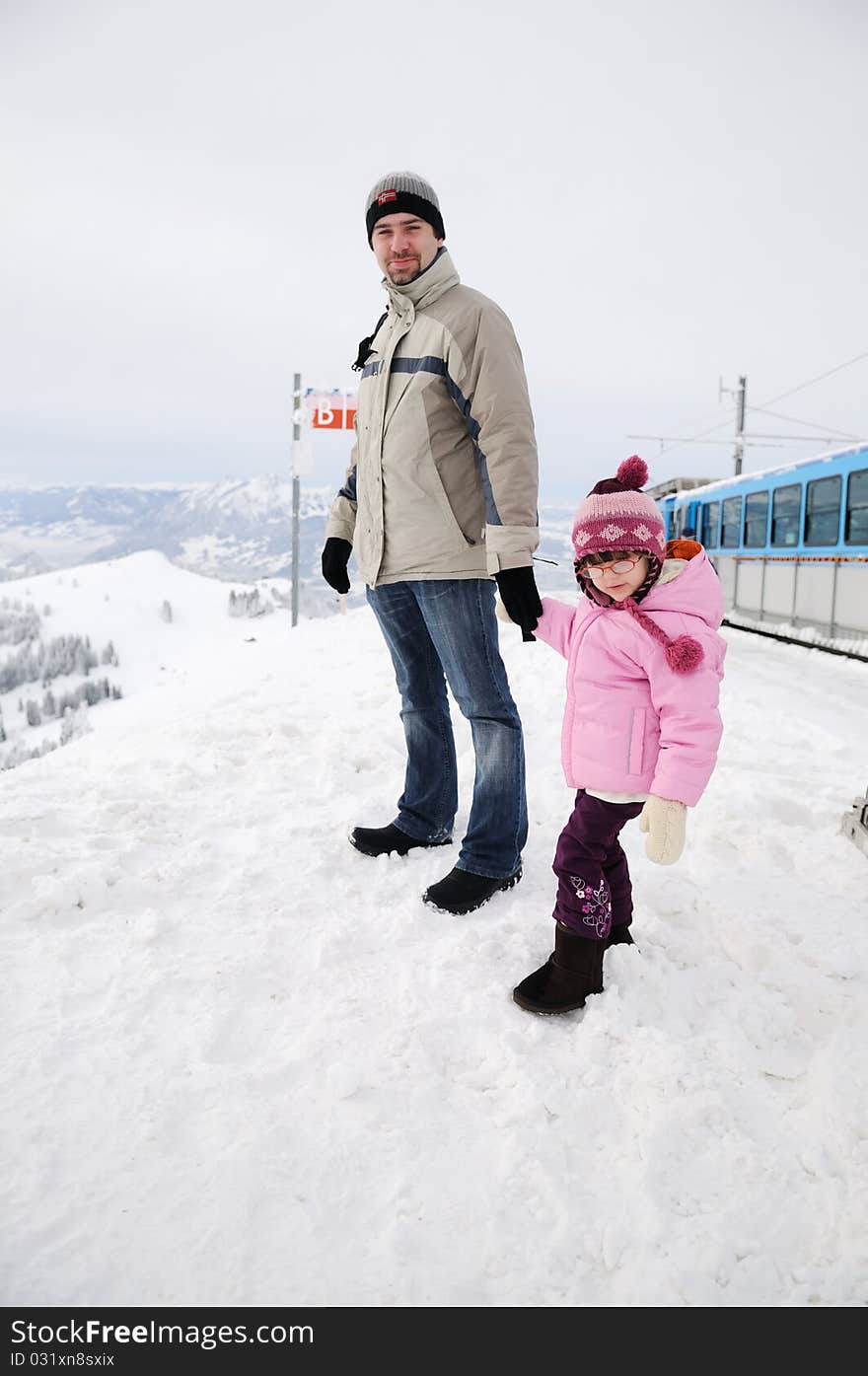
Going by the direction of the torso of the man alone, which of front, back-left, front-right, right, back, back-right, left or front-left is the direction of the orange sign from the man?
back-right

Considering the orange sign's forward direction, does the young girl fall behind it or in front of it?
in front

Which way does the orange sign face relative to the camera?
toward the camera

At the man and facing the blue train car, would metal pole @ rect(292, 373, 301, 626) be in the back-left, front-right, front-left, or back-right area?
front-left

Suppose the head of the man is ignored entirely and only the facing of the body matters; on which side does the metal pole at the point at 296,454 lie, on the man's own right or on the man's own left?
on the man's own right

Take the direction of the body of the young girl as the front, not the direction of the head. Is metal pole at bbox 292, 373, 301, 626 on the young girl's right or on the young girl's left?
on the young girl's right

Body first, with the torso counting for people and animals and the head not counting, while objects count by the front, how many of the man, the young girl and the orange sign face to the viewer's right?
0

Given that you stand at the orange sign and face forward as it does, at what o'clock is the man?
The man is roughly at 12 o'clock from the orange sign.

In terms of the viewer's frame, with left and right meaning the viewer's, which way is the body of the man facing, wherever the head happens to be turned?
facing the viewer and to the left of the viewer

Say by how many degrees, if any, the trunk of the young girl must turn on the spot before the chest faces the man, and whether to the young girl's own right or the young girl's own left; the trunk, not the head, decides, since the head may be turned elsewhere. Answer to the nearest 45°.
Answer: approximately 90° to the young girl's own right

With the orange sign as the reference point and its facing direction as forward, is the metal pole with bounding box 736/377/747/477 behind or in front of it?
behind
